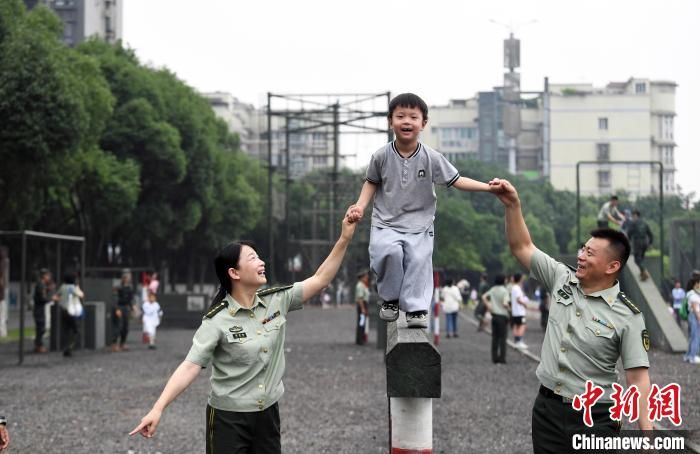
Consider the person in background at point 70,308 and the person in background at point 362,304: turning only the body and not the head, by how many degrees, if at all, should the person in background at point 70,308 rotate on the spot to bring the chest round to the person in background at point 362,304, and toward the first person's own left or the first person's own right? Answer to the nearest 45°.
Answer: approximately 90° to the first person's own right

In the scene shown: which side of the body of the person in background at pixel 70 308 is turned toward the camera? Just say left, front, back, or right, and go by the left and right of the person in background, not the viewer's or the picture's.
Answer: back

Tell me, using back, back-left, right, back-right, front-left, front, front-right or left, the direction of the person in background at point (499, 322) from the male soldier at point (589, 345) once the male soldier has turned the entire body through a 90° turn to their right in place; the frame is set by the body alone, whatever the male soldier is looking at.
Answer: front-right

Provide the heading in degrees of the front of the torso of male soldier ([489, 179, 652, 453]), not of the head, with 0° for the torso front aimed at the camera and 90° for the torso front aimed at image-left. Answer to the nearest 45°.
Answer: approximately 45°

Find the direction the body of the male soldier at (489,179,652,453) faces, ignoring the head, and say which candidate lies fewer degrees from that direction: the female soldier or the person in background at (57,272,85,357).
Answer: the female soldier

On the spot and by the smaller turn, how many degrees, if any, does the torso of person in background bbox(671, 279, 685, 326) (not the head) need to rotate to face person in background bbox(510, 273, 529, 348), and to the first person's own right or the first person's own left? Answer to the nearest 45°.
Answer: approximately 45° to the first person's own right
